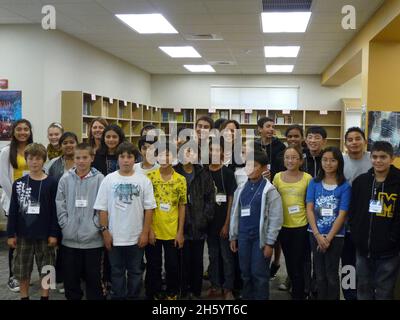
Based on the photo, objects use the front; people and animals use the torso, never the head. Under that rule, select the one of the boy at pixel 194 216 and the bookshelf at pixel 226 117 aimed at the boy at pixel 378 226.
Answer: the bookshelf

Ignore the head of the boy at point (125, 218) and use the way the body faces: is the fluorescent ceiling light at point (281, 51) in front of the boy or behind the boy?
behind

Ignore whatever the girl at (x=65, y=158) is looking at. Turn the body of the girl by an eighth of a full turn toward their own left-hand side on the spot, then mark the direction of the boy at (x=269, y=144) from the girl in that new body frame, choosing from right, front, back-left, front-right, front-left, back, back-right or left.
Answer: front-left
